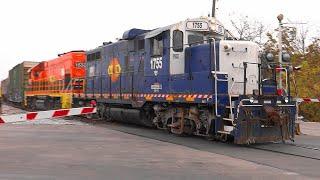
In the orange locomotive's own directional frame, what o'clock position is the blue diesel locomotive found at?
The blue diesel locomotive is roughly at 1 o'clock from the orange locomotive.

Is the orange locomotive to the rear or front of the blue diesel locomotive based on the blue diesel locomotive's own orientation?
to the rear

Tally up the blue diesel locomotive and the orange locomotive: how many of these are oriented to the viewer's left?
0

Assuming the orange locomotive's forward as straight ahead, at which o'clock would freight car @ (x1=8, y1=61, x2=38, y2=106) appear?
The freight car is roughly at 7 o'clock from the orange locomotive.

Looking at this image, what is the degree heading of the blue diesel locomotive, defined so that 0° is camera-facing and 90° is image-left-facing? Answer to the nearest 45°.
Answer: approximately 315°

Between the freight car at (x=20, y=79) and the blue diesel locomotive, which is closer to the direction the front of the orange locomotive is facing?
the blue diesel locomotive

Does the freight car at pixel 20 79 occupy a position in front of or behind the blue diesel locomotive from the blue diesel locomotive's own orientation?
behind
